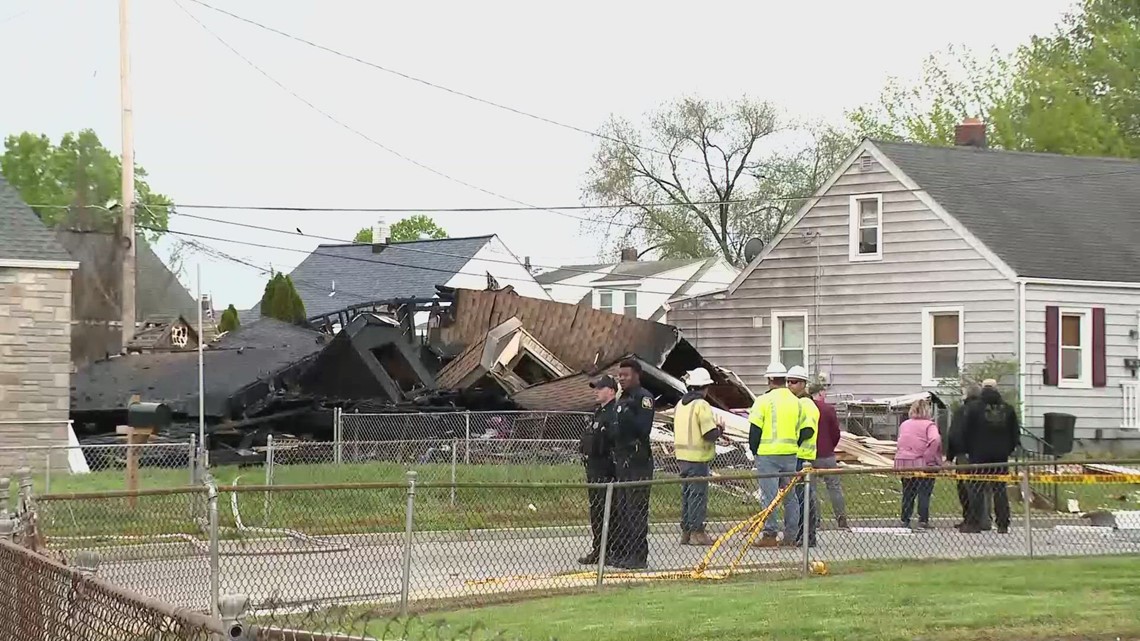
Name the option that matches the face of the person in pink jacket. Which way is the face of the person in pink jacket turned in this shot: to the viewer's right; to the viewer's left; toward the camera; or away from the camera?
away from the camera

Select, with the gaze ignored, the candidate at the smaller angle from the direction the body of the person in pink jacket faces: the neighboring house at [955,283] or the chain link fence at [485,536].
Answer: the neighboring house

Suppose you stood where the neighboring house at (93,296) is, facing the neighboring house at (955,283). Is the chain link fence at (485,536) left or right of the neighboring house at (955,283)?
right

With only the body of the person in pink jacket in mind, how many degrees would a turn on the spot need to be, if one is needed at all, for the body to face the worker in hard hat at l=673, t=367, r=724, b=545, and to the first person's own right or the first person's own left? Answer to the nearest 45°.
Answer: approximately 135° to the first person's own left

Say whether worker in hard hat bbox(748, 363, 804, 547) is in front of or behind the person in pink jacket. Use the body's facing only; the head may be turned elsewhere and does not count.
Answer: behind

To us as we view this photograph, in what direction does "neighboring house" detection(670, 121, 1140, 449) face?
facing the viewer and to the right of the viewer

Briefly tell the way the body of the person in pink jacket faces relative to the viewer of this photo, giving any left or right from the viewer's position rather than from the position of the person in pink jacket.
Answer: facing away from the viewer

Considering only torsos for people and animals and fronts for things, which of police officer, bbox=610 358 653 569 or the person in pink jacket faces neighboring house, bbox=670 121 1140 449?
the person in pink jacket
